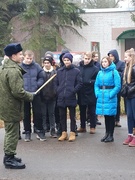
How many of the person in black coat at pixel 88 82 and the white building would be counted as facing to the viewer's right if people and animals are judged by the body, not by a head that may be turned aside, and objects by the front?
0

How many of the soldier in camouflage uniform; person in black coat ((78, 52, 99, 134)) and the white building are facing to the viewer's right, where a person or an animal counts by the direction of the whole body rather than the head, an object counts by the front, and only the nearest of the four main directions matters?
1

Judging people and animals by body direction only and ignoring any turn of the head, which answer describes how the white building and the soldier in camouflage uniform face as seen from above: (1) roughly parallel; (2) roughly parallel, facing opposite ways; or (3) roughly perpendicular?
roughly perpendicular

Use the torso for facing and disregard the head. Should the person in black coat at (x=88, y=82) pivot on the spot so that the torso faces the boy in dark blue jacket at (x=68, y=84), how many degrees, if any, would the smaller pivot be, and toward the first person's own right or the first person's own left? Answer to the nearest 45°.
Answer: approximately 45° to the first person's own right

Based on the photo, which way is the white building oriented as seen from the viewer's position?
toward the camera

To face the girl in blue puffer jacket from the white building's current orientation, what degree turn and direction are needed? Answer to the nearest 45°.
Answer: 0° — it already faces them

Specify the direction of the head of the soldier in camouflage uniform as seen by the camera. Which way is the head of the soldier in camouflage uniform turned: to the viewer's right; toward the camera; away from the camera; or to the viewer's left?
to the viewer's right

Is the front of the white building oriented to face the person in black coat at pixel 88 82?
yes

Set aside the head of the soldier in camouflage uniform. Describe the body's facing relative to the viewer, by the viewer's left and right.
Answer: facing to the right of the viewer

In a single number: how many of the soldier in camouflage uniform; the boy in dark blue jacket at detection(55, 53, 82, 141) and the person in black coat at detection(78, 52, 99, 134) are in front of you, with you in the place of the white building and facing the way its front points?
3

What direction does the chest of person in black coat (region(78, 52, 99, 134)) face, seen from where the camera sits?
toward the camera

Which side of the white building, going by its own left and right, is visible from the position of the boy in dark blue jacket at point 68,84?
front

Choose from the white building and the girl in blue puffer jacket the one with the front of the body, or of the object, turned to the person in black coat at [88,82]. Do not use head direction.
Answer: the white building

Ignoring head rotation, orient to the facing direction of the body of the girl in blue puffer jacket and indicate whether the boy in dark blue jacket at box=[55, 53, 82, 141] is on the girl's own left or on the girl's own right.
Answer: on the girl's own right
